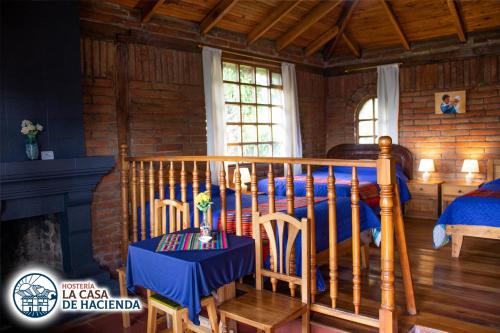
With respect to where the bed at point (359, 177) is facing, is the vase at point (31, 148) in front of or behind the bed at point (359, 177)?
in front

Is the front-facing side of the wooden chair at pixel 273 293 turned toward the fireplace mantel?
no

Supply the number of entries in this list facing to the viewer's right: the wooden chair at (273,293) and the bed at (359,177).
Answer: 0

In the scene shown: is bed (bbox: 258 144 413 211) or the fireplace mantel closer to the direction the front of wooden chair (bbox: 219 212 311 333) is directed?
the fireplace mantel

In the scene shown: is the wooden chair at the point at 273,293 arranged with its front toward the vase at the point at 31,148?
no

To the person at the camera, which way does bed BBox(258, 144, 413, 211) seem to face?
facing the viewer and to the left of the viewer

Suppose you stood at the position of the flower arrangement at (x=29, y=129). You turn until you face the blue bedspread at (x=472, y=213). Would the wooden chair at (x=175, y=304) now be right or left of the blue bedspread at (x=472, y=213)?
right
